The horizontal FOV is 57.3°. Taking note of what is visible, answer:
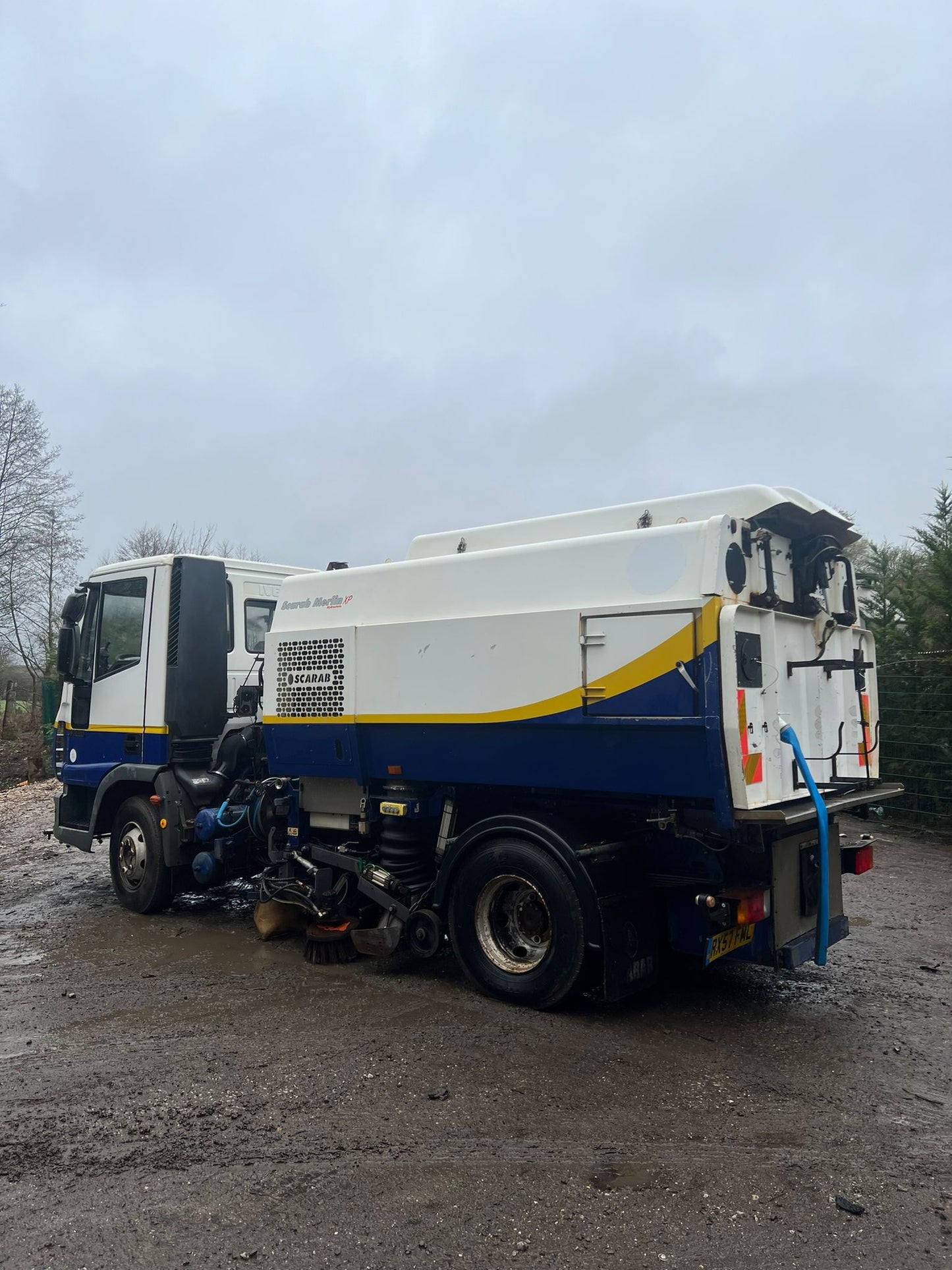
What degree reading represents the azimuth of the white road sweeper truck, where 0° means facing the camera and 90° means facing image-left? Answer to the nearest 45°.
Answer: approximately 135°

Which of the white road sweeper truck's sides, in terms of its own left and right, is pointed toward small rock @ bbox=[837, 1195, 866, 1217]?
back

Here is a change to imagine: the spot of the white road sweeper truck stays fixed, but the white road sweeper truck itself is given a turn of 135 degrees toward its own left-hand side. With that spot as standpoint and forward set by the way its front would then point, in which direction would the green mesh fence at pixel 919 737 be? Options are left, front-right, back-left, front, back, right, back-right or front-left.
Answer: back-left
